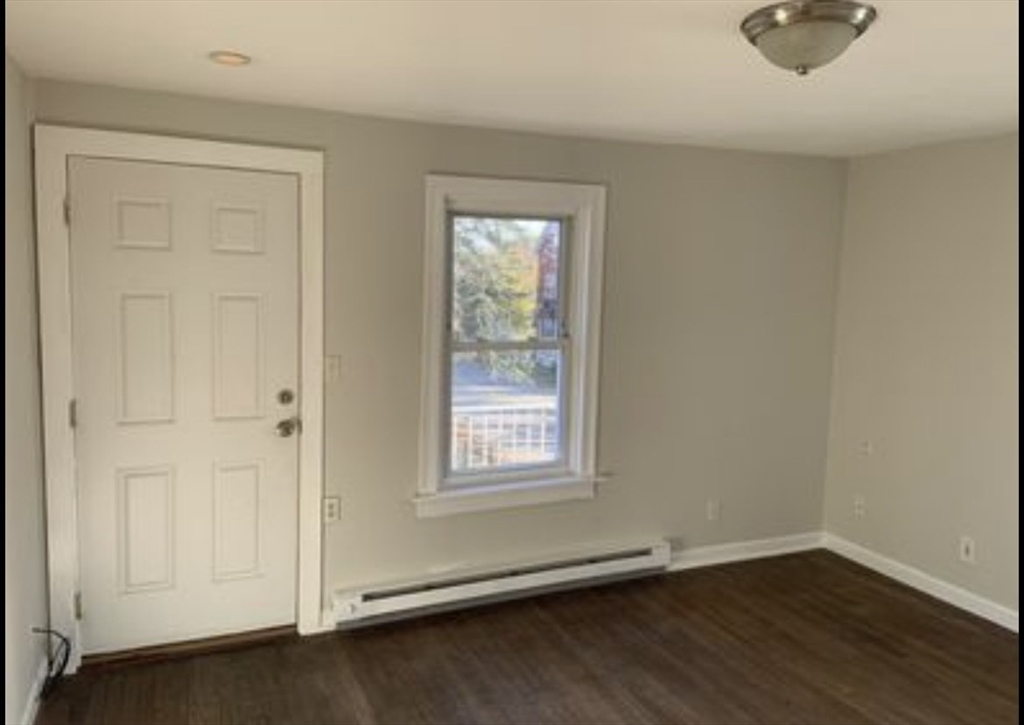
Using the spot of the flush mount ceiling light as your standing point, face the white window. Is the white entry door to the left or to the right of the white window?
left

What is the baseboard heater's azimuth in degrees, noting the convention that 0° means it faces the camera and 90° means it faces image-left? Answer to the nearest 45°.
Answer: approximately 0°

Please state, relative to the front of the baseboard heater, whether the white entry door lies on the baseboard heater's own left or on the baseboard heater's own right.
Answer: on the baseboard heater's own right
